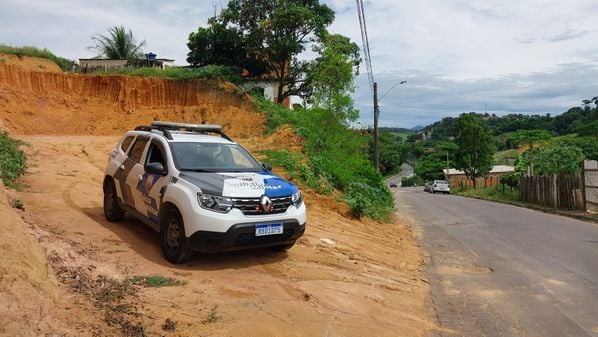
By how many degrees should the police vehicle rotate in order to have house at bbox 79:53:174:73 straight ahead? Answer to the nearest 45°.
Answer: approximately 135° to its left

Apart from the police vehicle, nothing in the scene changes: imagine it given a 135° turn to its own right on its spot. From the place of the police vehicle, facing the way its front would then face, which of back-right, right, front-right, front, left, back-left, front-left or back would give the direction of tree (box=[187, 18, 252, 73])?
right

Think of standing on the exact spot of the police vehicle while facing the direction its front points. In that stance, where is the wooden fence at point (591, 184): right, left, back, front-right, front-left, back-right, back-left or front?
left

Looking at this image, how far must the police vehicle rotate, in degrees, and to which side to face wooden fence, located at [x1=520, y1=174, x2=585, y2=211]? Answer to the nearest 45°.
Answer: approximately 90° to its left

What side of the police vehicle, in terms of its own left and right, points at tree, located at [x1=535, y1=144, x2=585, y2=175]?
left

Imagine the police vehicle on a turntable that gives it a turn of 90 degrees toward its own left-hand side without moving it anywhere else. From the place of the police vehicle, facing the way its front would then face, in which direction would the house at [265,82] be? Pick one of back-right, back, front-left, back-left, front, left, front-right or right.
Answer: front-left

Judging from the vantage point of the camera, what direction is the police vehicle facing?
facing the viewer and to the right of the viewer
